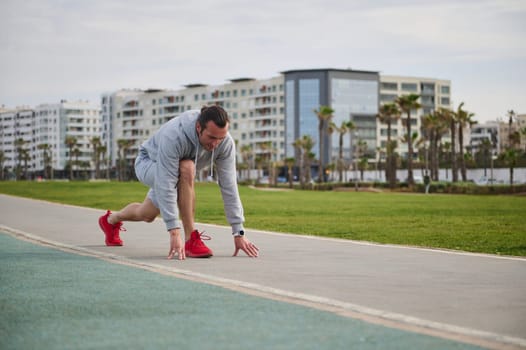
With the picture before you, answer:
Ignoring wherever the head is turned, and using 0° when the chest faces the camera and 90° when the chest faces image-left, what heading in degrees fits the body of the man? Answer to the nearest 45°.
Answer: approximately 315°

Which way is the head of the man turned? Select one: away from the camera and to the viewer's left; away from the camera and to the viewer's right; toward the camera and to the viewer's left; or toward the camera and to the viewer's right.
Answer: toward the camera and to the viewer's right
